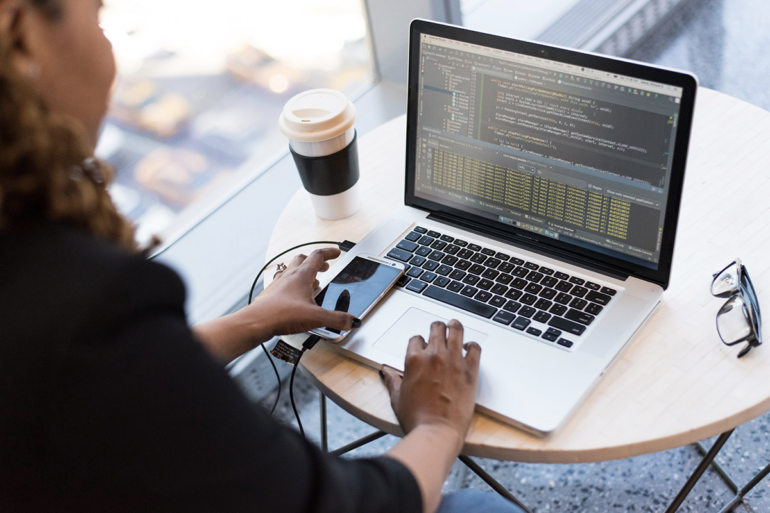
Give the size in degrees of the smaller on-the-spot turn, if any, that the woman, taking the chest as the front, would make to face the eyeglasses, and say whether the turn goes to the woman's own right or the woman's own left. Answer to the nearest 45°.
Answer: approximately 45° to the woman's own right

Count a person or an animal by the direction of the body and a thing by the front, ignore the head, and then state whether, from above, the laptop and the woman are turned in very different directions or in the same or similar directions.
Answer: very different directions

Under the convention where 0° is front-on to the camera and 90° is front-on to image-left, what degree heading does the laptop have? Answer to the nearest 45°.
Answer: approximately 45°

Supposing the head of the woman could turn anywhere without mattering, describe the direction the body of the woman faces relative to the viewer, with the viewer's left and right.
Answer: facing away from the viewer and to the right of the viewer

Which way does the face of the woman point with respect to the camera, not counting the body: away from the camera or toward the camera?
away from the camera
